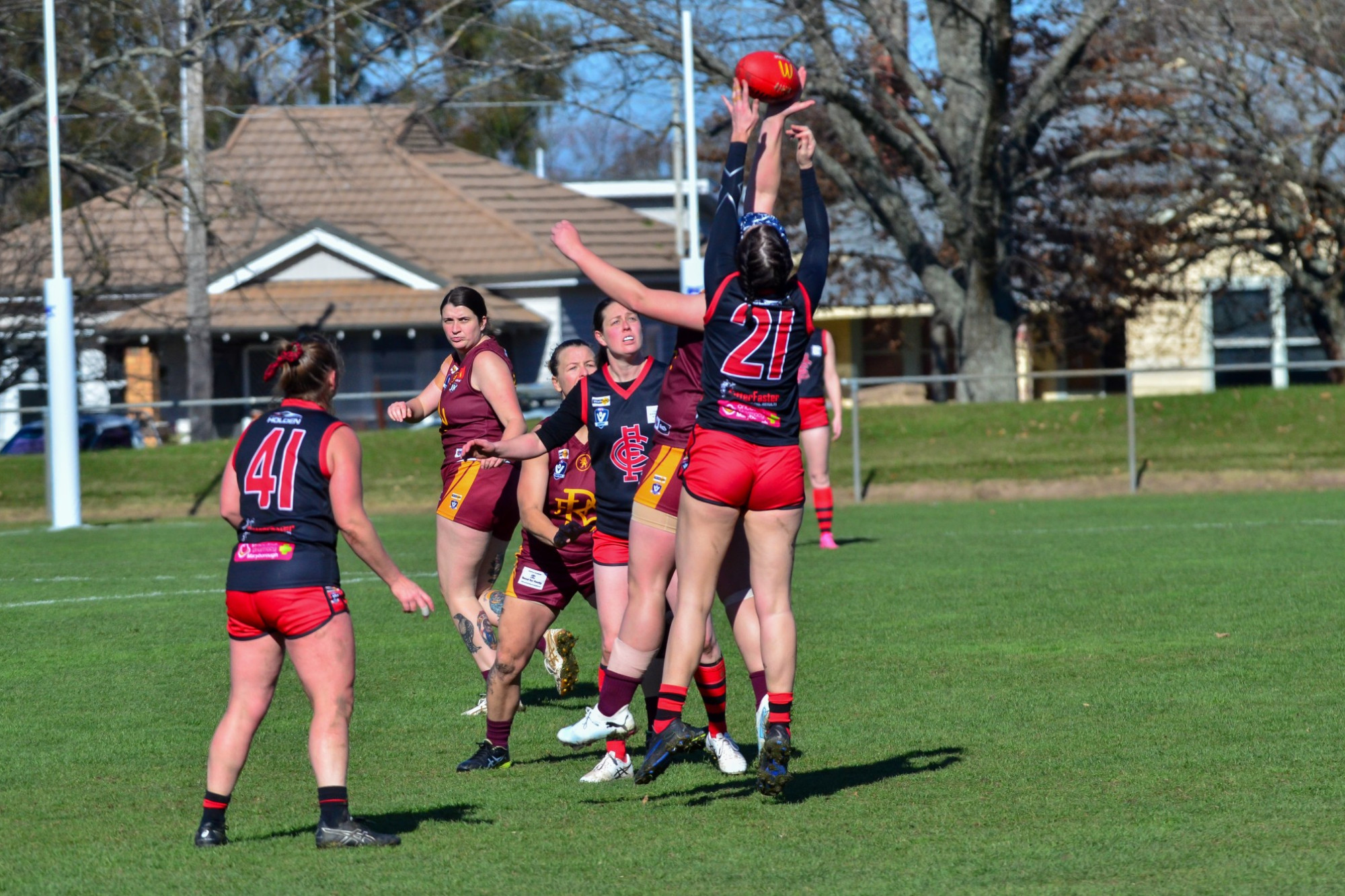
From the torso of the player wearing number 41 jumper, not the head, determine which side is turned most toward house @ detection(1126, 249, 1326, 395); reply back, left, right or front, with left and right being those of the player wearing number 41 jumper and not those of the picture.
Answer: front

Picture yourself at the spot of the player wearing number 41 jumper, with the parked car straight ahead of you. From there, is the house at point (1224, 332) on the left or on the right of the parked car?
right

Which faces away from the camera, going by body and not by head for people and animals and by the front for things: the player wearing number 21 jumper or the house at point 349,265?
the player wearing number 21 jumper

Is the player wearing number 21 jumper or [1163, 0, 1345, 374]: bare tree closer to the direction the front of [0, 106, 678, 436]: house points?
the player wearing number 21 jumper

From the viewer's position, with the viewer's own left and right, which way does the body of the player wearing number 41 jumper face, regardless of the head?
facing away from the viewer and to the right of the viewer

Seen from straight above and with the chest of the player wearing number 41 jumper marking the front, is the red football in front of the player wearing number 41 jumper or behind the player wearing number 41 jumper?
in front

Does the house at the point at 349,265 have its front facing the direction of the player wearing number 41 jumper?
yes

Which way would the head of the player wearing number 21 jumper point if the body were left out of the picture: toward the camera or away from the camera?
away from the camera

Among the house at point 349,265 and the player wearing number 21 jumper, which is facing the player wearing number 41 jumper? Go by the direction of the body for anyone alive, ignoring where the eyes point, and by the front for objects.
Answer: the house

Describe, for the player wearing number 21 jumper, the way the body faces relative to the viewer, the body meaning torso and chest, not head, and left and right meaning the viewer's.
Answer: facing away from the viewer

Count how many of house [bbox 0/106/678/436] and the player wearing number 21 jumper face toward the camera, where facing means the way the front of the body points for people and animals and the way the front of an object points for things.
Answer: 1

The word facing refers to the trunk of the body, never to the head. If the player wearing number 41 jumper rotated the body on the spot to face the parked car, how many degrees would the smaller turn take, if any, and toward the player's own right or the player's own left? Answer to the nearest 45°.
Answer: approximately 45° to the player's own left

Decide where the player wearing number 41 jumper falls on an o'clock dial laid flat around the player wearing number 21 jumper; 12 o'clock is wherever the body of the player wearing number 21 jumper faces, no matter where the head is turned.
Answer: The player wearing number 41 jumper is roughly at 8 o'clock from the player wearing number 21 jumper.

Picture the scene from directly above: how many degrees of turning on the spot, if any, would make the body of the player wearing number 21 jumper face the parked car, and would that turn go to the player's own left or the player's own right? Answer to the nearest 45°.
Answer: approximately 45° to the player's own left

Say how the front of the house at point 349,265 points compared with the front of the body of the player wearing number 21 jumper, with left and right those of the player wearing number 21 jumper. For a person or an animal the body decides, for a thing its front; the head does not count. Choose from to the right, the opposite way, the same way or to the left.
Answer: the opposite way

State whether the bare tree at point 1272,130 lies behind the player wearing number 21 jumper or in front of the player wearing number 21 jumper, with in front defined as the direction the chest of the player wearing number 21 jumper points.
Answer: in front
